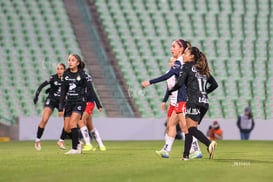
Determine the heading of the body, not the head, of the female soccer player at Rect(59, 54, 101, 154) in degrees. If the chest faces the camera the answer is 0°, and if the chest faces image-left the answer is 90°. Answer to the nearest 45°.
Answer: approximately 45°

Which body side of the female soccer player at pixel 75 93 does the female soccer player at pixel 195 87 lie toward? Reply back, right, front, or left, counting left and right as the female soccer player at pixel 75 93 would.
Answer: left

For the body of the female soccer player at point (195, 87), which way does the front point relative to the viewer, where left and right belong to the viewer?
facing away from the viewer and to the left of the viewer
